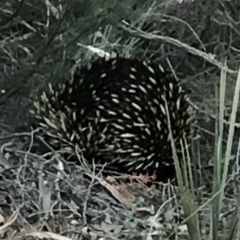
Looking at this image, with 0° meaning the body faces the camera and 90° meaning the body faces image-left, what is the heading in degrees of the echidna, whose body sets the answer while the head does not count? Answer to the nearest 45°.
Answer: approximately 315°
